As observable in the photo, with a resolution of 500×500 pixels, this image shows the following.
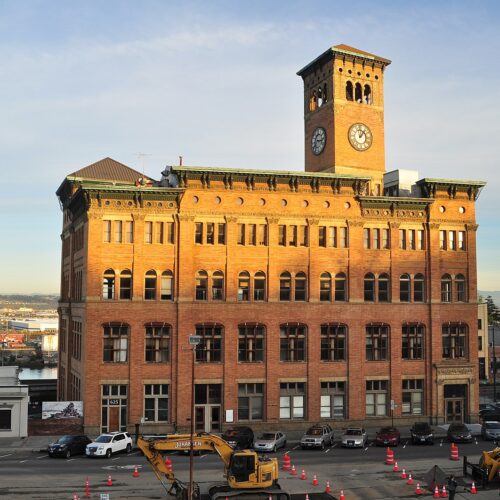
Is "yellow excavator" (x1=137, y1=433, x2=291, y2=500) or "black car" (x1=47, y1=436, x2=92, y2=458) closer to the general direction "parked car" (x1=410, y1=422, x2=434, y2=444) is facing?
the yellow excavator

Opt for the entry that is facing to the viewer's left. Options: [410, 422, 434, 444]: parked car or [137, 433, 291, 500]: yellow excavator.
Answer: the yellow excavator

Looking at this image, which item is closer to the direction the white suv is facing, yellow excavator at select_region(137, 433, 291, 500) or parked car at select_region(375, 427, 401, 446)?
the yellow excavator

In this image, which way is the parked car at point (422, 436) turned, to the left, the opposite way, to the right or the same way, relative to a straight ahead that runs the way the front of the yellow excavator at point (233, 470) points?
to the left

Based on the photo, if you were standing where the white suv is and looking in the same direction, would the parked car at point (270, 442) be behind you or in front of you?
behind

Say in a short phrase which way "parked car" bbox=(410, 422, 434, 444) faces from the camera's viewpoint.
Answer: facing the viewer

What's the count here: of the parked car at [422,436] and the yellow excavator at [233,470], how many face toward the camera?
1

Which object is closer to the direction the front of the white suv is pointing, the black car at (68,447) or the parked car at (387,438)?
the black car

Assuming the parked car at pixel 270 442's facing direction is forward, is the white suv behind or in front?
in front

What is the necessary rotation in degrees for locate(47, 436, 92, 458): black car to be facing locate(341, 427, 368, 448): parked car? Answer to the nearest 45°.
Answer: approximately 135° to its left

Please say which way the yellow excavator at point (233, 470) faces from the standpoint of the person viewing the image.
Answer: facing to the left of the viewer

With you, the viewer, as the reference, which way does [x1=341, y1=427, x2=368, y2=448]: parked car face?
facing the viewer and to the left of the viewer

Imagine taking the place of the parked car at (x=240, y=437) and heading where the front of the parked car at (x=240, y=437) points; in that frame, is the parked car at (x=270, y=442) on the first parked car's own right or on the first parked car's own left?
on the first parked car's own left
